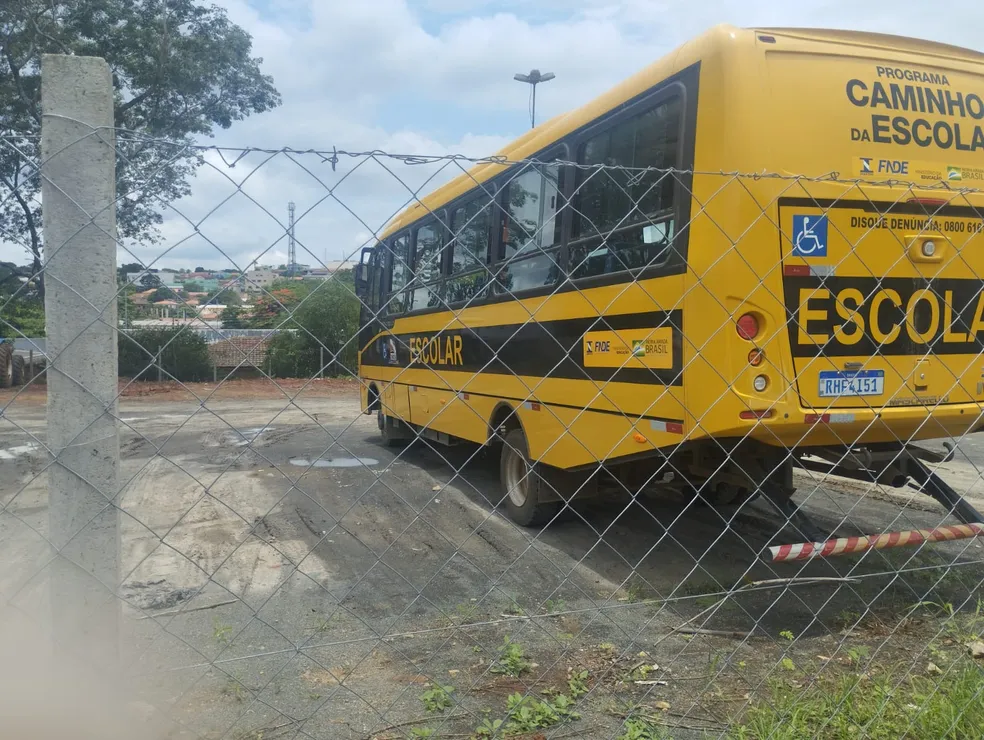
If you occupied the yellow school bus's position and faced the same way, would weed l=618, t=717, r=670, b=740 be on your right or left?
on your left

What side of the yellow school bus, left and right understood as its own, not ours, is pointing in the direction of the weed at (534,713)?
back

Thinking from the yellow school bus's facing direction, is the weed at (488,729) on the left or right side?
on its left

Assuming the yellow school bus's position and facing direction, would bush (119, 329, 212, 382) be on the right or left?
on its left

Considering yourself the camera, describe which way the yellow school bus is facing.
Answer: facing away from the viewer and to the left of the viewer

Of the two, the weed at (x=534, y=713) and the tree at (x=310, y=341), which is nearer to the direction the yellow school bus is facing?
the tree
